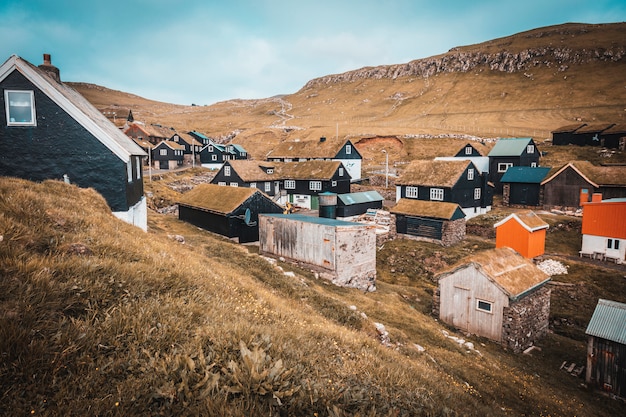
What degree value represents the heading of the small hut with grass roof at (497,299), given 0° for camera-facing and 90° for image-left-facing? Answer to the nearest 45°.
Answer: approximately 45°

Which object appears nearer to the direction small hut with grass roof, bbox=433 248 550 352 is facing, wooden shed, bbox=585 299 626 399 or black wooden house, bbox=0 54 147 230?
the black wooden house

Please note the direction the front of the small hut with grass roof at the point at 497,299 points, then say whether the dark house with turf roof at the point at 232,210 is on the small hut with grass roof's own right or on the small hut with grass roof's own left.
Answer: on the small hut with grass roof's own right

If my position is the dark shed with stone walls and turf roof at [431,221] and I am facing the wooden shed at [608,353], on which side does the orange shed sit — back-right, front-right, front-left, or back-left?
front-left

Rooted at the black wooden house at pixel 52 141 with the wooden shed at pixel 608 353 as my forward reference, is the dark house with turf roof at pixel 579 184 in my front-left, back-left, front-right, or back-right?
front-left

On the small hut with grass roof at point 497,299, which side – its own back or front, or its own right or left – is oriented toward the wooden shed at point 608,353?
left

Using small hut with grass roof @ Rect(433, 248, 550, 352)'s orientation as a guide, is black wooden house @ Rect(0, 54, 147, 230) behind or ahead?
ahead

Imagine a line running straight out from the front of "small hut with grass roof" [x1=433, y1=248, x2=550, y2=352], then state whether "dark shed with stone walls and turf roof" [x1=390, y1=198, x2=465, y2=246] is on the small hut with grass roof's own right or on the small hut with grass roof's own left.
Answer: on the small hut with grass roof's own right

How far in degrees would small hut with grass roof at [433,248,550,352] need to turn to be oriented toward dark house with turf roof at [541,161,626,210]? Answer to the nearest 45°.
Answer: approximately 135° to its right

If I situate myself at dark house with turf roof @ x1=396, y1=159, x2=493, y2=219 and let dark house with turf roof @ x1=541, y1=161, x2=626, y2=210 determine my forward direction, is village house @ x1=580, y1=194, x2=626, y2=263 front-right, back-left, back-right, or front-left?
front-right

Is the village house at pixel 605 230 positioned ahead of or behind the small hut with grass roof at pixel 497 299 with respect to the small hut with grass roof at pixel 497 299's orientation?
behind

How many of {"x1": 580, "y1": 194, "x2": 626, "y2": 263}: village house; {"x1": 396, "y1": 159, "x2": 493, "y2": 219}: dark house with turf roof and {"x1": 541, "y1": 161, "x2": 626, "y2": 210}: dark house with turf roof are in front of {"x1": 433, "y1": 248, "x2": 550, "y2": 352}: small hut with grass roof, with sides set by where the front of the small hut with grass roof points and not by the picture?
0

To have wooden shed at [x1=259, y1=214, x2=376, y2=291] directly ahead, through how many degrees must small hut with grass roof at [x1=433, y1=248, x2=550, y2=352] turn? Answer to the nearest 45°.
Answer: approximately 45° to its right

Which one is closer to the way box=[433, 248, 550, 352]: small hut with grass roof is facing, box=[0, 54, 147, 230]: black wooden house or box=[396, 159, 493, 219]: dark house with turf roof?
the black wooden house
